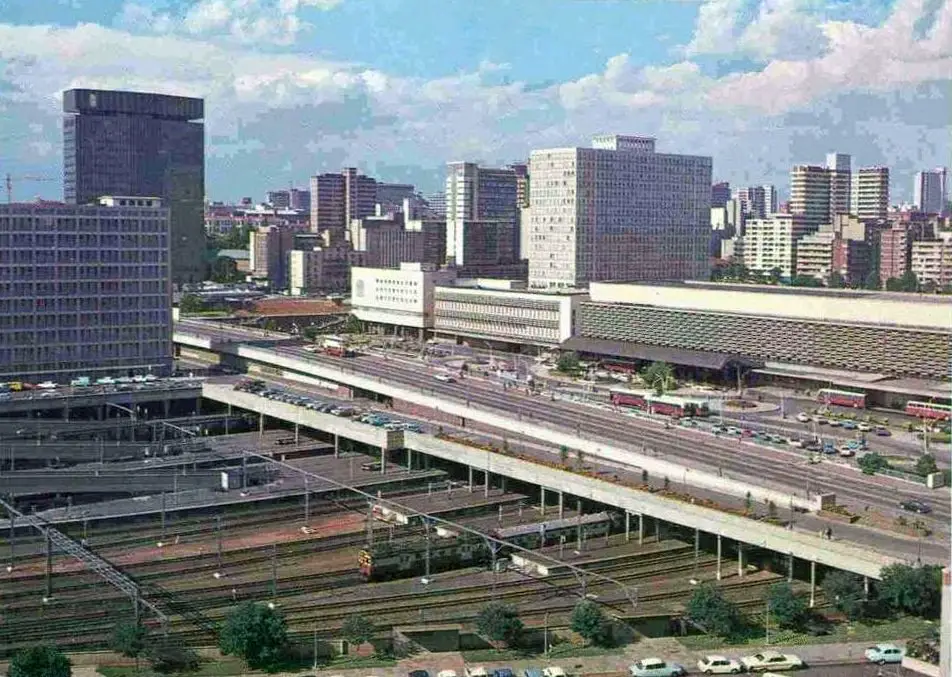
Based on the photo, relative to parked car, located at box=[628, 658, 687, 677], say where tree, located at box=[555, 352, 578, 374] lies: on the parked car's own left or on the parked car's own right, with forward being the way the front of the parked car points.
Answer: on the parked car's own left

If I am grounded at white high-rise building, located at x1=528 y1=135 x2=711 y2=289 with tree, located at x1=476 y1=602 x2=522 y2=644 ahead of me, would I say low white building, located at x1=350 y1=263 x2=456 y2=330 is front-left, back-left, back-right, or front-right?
front-right

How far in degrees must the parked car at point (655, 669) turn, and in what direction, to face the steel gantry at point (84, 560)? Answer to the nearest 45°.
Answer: approximately 180°

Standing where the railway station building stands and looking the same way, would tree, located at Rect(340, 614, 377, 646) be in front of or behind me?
in front

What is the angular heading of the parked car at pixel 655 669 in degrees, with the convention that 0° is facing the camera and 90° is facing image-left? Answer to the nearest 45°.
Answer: approximately 270°

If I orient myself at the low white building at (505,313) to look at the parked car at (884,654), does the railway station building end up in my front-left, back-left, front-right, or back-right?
front-left

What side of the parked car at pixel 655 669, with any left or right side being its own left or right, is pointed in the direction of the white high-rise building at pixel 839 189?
left

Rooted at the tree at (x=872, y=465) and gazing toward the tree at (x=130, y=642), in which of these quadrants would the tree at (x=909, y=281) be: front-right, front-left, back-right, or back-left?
back-right

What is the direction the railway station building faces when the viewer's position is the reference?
facing the viewer and to the left of the viewer

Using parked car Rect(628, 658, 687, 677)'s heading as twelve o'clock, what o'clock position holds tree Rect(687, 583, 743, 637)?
The tree is roughly at 10 o'clock from the parked car.

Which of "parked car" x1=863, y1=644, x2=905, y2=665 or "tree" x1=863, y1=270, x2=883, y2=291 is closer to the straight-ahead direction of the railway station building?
the parked car

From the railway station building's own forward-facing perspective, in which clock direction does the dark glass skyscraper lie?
The dark glass skyscraper is roughly at 3 o'clock from the railway station building.
